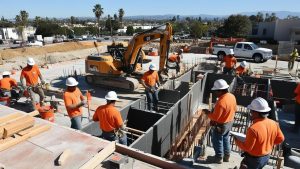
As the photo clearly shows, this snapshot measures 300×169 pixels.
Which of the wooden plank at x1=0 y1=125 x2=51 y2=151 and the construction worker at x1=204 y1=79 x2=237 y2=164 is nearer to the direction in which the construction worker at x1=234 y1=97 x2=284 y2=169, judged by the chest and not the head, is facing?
the construction worker

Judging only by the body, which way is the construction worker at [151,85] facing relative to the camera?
toward the camera

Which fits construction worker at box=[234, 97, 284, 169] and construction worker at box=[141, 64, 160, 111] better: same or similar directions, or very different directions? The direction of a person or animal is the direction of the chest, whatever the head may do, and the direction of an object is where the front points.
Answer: very different directions

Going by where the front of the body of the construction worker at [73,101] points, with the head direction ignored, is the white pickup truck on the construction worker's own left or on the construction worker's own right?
on the construction worker's own left

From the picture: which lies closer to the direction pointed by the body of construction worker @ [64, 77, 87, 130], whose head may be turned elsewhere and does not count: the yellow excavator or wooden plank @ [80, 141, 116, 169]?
the wooden plank

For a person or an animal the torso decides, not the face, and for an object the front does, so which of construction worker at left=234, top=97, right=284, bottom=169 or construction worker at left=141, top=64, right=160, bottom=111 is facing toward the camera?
construction worker at left=141, top=64, right=160, bottom=111

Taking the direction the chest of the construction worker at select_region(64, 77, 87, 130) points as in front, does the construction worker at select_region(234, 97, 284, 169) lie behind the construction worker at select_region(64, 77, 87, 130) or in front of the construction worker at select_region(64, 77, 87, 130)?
in front

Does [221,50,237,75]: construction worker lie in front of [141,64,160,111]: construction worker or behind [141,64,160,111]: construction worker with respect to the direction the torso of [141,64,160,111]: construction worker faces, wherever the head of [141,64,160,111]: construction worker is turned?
behind

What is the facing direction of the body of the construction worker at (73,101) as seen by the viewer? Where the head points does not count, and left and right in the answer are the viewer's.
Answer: facing the viewer and to the right of the viewer

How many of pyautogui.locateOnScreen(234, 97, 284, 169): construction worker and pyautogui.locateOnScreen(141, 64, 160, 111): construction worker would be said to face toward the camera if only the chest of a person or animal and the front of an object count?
1

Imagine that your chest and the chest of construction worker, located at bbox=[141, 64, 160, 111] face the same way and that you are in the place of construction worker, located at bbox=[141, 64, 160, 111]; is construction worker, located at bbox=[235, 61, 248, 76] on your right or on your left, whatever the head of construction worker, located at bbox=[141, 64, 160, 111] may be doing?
on your left

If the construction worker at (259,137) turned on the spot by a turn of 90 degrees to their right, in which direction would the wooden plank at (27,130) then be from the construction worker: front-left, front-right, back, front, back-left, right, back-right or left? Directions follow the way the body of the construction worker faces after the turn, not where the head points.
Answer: back-left

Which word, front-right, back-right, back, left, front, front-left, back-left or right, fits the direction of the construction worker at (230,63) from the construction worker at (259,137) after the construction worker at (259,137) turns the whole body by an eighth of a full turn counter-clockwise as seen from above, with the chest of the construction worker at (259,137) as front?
right

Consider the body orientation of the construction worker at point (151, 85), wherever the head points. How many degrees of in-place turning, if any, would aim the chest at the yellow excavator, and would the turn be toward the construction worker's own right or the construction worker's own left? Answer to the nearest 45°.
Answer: approximately 180°

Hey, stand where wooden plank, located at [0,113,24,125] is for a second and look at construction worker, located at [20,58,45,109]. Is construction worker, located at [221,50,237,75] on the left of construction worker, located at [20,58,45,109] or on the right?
right

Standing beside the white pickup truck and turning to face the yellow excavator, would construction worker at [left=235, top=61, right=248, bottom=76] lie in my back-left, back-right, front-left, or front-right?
front-left
